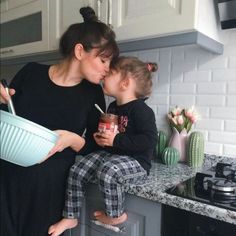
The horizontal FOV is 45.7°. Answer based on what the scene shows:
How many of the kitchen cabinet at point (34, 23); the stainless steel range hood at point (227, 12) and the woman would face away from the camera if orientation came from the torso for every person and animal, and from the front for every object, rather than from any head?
0

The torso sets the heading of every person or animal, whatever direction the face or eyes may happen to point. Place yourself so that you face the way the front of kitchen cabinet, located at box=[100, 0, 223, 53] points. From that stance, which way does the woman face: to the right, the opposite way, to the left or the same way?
to the left

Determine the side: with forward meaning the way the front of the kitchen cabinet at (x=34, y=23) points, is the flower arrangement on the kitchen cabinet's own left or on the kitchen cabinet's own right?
on the kitchen cabinet's own left

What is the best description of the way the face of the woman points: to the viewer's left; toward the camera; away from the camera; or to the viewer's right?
to the viewer's right

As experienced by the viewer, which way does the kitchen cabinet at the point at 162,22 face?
facing the viewer and to the left of the viewer

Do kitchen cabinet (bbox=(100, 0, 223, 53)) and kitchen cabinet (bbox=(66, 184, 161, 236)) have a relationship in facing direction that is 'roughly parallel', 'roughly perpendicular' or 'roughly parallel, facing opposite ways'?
roughly parallel

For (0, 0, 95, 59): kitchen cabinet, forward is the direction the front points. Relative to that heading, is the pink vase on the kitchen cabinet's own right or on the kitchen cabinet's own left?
on the kitchen cabinet's own left

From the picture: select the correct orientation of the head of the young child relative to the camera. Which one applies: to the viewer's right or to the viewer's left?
to the viewer's left
